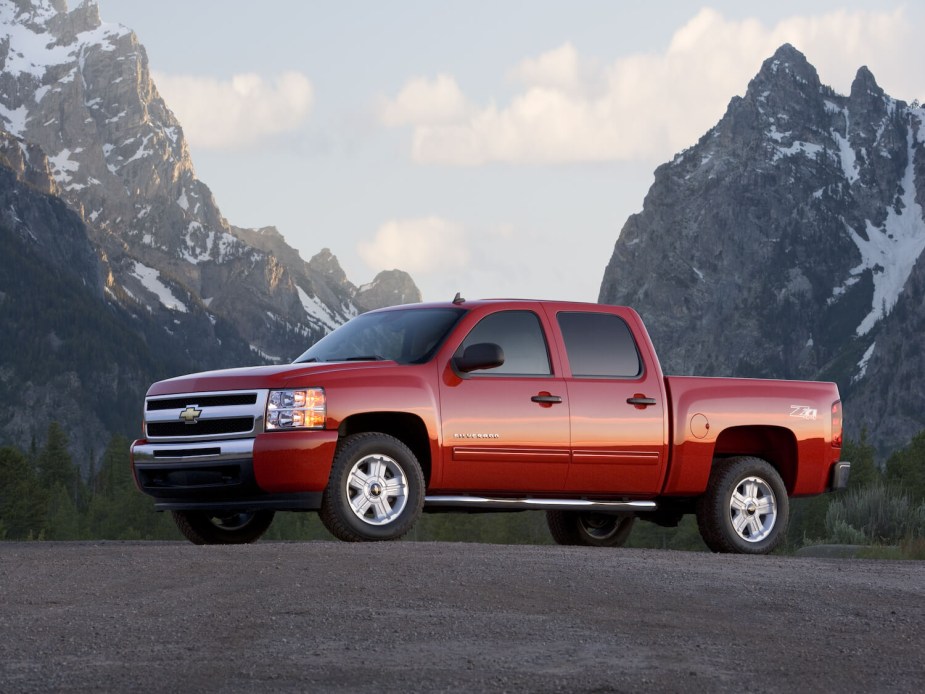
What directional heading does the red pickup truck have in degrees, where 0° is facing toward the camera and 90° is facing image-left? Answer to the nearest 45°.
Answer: approximately 45°

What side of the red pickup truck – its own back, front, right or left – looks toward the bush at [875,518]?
back
